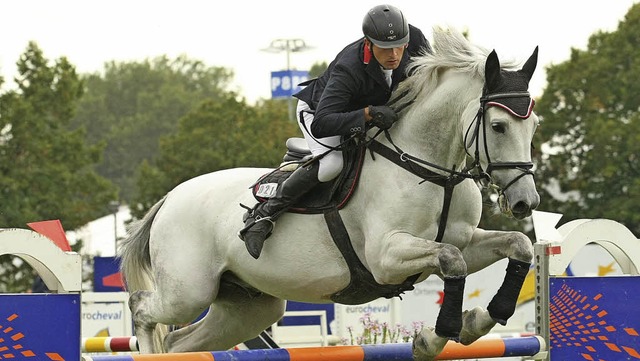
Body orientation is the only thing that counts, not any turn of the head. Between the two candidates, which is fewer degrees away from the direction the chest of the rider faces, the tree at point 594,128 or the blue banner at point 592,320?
the blue banner

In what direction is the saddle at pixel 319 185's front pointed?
to the viewer's right

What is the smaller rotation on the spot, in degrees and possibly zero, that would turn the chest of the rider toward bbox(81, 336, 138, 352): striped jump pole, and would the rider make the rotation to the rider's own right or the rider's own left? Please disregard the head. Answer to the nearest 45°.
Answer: approximately 180°

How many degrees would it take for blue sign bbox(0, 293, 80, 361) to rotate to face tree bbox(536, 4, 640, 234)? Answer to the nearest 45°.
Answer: approximately 135° to its left

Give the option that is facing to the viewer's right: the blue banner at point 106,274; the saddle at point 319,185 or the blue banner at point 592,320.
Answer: the saddle

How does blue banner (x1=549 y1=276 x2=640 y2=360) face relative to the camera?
toward the camera

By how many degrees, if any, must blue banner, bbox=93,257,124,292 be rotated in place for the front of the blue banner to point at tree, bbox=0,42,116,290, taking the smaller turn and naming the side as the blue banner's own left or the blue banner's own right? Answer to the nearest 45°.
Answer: approximately 180°

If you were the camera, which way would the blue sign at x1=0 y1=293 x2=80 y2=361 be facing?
facing the viewer

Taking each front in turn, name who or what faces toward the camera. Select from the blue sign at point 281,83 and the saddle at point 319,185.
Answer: the blue sign

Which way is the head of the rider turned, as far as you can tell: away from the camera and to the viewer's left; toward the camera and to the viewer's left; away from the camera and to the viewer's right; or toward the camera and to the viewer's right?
toward the camera and to the viewer's right

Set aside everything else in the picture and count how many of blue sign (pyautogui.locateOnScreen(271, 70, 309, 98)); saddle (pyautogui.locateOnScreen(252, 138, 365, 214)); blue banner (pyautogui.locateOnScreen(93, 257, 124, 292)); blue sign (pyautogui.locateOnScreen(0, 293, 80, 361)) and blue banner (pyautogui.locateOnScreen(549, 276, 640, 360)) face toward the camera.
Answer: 4

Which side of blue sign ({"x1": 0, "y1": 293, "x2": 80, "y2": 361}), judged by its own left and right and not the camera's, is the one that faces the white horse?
left

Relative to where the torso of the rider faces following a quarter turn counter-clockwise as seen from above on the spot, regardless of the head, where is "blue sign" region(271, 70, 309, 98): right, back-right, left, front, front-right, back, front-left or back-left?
front-left

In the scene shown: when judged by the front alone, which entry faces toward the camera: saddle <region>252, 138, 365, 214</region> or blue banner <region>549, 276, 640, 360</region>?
the blue banner

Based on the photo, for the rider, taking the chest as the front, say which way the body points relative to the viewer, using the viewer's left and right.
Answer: facing the viewer and to the right of the viewer
